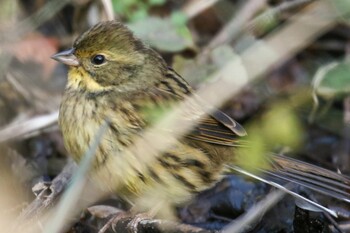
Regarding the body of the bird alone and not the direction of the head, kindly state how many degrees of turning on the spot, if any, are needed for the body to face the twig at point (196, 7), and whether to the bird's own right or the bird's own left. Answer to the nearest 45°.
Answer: approximately 135° to the bird's own right

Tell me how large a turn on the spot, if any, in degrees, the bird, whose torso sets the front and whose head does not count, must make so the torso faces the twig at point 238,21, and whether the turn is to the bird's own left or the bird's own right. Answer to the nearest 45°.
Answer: approximately 135° to the bird's own right

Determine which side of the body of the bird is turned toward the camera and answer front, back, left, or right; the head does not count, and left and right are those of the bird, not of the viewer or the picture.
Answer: left

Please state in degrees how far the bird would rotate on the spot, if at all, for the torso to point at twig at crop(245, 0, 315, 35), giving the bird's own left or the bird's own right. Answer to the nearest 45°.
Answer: approximately 135° to the bird's own right

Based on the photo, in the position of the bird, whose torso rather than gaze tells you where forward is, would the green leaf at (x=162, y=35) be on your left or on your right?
on your right
